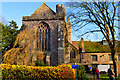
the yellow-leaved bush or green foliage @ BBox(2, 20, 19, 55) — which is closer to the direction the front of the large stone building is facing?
the yellow-leaved bush

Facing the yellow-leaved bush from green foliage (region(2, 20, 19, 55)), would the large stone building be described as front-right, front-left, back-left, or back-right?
front-left

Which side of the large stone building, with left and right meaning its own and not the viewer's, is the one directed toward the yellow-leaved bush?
front

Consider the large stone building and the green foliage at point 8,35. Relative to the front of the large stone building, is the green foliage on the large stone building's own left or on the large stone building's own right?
on the large stone building's own right

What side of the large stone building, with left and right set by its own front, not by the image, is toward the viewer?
front

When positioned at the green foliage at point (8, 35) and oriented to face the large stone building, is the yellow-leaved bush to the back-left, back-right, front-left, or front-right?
front-right
